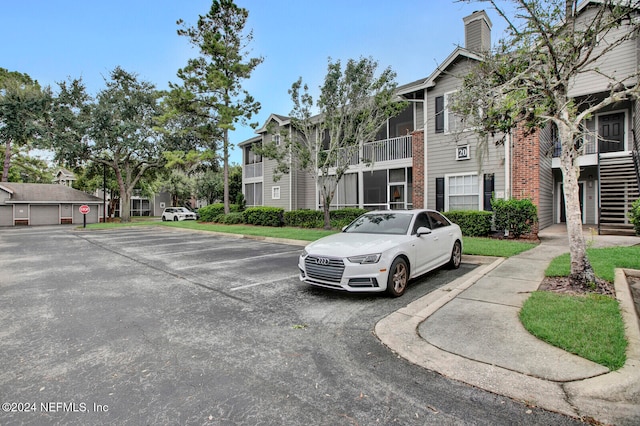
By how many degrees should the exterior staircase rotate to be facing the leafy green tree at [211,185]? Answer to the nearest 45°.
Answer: approximately 90° to its right

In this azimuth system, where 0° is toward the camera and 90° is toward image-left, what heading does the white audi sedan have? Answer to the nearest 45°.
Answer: approximately 45°

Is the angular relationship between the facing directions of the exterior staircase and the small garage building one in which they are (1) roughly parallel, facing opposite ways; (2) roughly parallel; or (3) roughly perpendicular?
roughly perpendicular

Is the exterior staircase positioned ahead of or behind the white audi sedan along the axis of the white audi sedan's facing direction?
behind

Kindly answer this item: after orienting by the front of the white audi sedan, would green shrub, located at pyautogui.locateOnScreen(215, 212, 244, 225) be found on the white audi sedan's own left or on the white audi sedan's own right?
on the white audi sedan's own right

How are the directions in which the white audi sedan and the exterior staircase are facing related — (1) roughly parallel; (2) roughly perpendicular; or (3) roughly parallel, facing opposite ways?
roughly parallel

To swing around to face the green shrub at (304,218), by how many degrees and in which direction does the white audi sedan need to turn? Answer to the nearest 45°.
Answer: approximately 135° to its right

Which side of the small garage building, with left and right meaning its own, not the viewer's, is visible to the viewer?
front

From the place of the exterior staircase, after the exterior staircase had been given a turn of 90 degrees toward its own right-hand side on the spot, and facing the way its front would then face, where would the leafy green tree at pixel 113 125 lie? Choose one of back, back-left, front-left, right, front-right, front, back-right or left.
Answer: front

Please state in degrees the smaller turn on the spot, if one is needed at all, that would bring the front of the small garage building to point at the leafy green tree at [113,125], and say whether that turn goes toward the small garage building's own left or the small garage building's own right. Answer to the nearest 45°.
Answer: approximately 45° to the small garage building's own left

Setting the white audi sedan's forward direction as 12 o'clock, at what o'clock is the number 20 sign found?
The number 20 sign is roughly at 5 o'clock from the white audi sedan.
